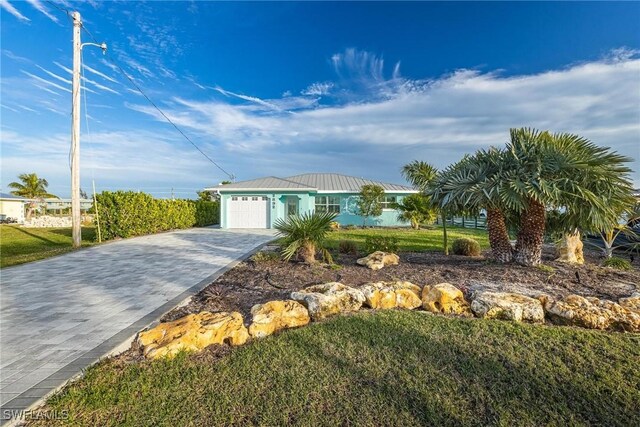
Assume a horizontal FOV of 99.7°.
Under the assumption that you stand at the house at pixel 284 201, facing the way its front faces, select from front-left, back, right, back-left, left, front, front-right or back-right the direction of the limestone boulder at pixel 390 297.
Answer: front

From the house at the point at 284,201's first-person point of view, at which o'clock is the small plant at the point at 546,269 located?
The small plant is roughly at 11 o'clock from the house.

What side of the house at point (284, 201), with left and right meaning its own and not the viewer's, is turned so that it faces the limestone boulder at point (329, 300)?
front

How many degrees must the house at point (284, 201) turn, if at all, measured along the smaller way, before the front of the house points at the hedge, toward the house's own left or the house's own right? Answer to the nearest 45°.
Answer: approximately 45° to the house's own right

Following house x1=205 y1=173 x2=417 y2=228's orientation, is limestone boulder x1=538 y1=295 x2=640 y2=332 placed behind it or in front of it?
in front

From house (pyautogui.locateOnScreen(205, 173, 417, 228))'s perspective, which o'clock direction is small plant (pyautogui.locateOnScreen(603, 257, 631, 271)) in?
The small plant is roughly at 11 o'clock from the house.

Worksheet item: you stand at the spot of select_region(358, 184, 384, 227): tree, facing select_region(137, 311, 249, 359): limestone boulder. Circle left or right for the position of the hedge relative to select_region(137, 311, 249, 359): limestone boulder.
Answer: right

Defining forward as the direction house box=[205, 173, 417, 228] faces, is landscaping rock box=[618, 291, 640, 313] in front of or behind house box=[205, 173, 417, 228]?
in front

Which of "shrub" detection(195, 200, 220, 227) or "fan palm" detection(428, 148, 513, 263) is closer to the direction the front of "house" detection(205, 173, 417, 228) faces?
the fan palm

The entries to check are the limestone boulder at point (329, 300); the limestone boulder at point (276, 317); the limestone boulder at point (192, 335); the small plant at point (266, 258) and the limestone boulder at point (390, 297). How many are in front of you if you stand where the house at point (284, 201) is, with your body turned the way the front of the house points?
5

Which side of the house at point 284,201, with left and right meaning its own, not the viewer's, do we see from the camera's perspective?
front

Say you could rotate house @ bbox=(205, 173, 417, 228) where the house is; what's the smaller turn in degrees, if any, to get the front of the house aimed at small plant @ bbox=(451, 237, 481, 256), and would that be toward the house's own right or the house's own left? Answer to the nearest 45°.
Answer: approximately 45° to the house's own left

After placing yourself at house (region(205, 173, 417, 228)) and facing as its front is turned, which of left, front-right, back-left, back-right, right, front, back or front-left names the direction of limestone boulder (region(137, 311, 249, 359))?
front

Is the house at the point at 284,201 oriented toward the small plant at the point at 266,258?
yes

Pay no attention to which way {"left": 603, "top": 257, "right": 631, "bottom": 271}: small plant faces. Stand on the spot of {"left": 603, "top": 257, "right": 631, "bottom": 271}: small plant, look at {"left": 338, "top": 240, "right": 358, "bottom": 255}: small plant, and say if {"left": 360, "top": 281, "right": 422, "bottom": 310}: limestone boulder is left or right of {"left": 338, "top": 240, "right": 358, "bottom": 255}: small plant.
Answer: left

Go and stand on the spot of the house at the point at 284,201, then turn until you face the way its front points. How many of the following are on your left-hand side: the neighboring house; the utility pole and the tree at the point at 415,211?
1

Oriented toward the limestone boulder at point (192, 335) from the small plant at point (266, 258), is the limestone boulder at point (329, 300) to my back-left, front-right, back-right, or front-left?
front-left

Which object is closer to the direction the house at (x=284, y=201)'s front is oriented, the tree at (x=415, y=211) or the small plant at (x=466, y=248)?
the small plant

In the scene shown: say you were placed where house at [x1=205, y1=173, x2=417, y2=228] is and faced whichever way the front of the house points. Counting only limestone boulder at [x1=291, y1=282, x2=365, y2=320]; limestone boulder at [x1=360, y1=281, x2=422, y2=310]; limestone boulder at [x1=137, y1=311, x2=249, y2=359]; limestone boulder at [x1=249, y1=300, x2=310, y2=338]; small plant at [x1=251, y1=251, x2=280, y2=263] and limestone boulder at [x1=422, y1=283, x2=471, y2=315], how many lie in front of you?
6

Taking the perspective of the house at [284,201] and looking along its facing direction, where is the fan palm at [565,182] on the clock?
The fan palm is roughly at 11 o'clock from the house.

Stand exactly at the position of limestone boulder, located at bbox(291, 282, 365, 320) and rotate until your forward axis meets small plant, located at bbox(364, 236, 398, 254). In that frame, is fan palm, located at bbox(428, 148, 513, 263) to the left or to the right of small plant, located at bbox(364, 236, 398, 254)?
right
